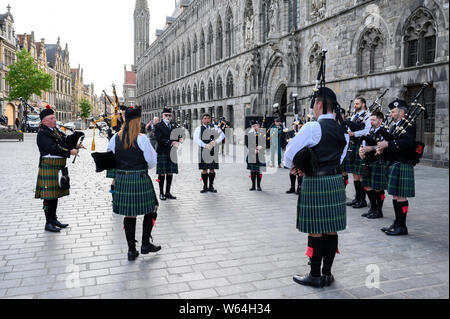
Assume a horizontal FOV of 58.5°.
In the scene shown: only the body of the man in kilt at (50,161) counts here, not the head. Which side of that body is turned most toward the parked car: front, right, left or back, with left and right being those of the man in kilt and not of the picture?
left

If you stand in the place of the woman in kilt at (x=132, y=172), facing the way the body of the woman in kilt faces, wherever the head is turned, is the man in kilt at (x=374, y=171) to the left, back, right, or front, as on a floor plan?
right

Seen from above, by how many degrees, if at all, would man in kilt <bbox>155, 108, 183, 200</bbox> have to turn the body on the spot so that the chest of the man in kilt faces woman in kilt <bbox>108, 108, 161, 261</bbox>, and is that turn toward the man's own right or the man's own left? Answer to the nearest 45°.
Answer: approximately 45° to the man's own right

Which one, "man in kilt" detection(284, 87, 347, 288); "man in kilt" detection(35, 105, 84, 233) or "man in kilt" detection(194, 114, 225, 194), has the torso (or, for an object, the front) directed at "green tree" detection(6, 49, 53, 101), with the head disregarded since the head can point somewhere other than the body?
"man in kilt" detection(284, 87, 347, 288)

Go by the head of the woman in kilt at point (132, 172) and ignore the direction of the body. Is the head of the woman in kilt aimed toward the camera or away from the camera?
away from the camera

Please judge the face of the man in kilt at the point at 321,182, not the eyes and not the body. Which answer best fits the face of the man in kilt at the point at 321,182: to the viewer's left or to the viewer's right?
to the viewer's left

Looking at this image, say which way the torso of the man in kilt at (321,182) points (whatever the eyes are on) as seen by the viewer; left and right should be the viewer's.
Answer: facing away from the viewer and to the left of the viewer

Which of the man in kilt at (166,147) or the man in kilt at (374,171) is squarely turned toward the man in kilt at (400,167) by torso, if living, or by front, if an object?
the man in kilt at (166,147)
